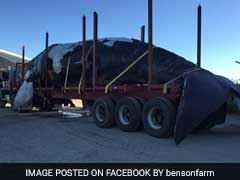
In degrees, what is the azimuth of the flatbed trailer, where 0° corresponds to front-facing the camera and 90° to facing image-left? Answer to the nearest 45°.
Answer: approximately 135°
